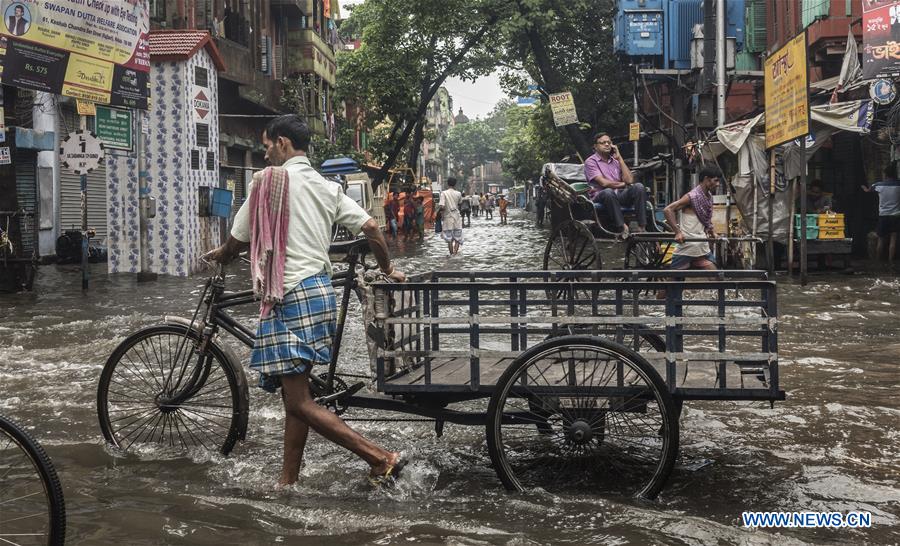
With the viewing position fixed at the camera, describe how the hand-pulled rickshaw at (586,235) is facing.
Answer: facing to the right of the viewer

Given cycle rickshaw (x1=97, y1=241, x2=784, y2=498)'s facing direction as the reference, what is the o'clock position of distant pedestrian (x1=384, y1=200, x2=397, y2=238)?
The distant pedestrian is roughly at 3 o'clock from the cycle rickshaw.

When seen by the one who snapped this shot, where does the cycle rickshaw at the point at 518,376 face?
facing to the left of the viewer

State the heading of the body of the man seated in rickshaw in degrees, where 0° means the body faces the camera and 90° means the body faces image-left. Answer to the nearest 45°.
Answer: approximately 315°

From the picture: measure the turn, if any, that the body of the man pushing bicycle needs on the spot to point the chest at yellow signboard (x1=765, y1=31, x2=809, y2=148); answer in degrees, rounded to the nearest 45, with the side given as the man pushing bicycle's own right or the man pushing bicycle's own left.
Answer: approximately 90° to the man pushing bicycle's own right

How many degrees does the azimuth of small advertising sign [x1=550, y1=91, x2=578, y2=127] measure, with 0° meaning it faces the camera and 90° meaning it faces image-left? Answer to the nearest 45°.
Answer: approximately 0°

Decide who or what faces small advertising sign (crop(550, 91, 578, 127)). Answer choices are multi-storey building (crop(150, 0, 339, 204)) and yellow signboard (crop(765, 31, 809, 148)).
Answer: the multi-storey building

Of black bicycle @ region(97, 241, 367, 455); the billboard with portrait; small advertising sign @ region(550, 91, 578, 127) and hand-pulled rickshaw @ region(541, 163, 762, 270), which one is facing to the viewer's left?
the black bicycle

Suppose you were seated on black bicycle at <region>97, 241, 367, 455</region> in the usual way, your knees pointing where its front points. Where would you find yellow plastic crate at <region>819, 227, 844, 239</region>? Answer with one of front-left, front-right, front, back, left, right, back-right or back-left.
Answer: back-right

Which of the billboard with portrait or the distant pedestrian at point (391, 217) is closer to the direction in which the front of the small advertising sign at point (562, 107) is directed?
the billboard with portrait

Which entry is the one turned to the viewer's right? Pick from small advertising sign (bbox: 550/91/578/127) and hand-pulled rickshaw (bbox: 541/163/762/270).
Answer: the hand-pulled rickshaw

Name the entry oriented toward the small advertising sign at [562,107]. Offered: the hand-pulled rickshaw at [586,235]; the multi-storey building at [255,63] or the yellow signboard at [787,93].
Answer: the multi-storey building
